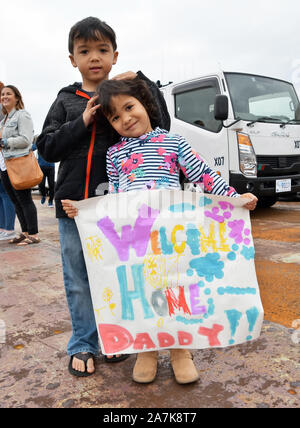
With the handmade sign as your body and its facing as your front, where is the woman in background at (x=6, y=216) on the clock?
The woman in background is roughly at 5 o'clock from the handmade sign.

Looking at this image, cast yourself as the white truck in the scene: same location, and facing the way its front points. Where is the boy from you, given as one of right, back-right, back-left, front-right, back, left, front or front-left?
front-right

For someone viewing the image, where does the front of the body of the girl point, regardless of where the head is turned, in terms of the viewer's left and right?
facing the viewer

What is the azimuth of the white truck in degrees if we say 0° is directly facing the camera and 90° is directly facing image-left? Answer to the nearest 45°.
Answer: approximately 315°

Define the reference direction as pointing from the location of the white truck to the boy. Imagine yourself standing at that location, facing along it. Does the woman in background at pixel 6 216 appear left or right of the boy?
right

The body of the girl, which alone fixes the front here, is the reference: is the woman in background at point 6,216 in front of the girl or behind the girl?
behind

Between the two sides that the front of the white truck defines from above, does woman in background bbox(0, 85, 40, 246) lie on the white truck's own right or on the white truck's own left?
on the white truck's own right

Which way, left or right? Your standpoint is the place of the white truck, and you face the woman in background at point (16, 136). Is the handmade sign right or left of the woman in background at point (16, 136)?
left

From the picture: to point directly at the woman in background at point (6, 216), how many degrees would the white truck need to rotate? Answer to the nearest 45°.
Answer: approximately 135° to its right

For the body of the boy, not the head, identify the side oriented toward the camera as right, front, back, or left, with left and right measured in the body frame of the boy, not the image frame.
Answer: front

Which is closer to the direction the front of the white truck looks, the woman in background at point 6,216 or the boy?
the boy
